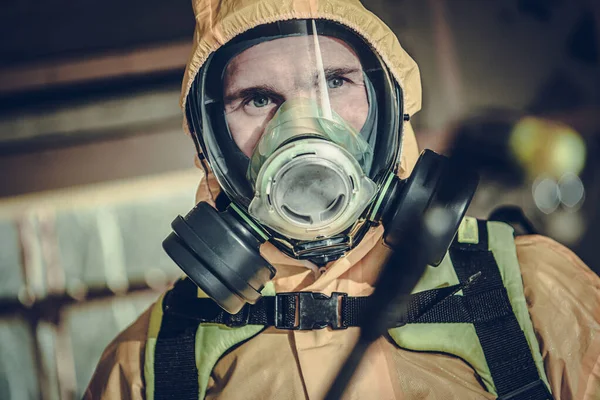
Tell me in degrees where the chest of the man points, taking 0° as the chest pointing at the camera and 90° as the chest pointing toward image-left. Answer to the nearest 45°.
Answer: approximately 0°
